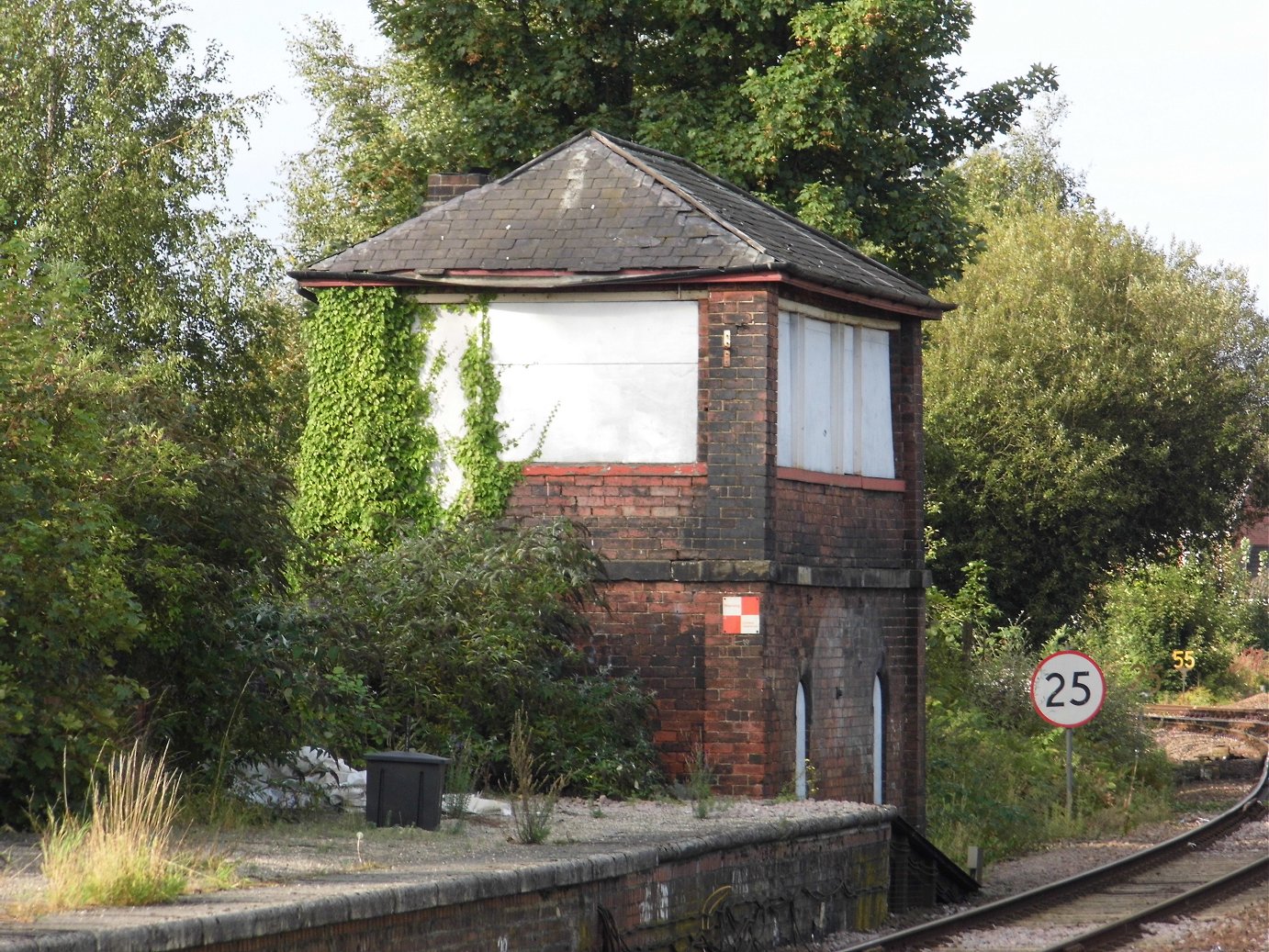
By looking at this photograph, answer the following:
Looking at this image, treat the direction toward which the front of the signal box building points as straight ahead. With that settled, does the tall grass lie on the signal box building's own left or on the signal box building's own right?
on the signal box building's own right

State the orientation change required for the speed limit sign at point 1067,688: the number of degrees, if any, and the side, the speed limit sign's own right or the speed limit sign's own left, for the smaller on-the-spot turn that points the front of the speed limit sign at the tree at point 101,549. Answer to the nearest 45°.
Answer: approximately 45° to the speed limit sign's own right

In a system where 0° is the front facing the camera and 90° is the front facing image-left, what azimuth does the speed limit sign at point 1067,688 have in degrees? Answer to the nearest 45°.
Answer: approximately 0°
